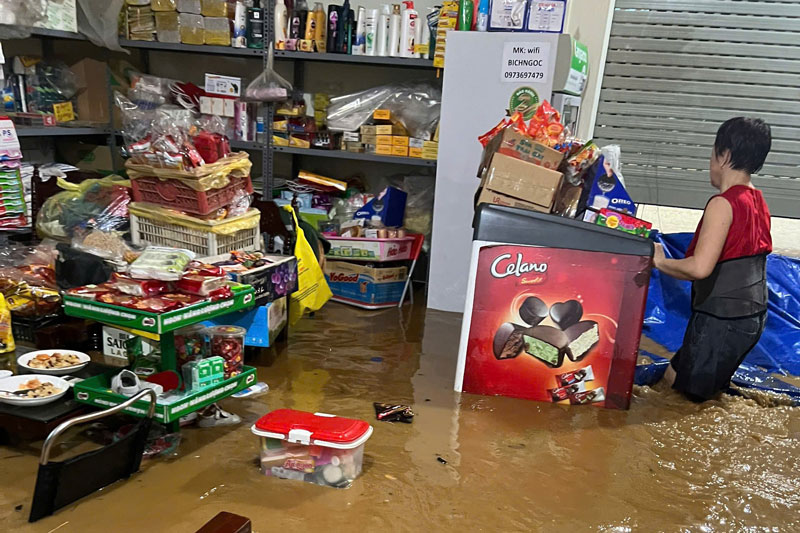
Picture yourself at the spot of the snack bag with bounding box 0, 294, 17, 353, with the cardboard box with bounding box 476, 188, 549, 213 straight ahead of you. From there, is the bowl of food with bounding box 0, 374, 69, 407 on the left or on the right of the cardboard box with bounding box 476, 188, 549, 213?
right

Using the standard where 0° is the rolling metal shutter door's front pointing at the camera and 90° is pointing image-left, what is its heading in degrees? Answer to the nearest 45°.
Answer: approximately 0°

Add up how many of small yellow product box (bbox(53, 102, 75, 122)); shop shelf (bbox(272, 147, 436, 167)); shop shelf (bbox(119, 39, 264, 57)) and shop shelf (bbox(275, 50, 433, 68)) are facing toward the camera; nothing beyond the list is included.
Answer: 4

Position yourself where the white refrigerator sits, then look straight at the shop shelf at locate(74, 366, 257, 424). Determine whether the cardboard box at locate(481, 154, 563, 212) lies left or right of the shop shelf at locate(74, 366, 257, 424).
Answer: left

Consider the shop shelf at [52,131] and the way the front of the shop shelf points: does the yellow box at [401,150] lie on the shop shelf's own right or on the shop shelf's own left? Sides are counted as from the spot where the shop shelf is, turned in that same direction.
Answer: on the shop shelf's own left

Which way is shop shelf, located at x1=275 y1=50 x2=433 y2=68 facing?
toward the camera

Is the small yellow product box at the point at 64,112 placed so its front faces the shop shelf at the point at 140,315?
yes

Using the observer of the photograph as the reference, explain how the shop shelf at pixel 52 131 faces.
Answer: facing the viewer

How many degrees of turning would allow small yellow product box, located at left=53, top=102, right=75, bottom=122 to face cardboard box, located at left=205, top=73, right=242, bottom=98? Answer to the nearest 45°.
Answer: approximately 90° to its left
